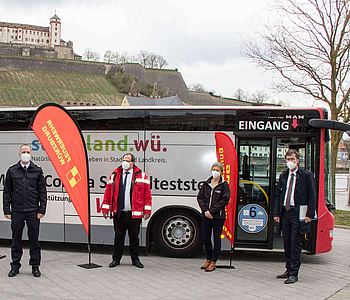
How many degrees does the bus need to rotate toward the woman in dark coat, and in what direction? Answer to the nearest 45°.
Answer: approximately 90° to its right

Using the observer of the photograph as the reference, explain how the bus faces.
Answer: facing to the right of the viewer

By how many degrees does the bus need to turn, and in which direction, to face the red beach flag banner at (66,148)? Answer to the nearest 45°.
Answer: approximately 135° to its right

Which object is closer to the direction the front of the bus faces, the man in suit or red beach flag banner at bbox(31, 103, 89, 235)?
the man in suit

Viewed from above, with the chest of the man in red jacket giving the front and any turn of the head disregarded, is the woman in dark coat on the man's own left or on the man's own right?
on the man's own left

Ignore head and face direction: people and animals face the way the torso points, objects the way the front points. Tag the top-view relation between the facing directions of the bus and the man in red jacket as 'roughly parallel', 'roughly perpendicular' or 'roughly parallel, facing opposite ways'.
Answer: roughly perpendicular

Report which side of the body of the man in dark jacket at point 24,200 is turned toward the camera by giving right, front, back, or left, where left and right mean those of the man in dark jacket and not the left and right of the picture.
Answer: front

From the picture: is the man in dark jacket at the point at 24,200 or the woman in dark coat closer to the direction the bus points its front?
the woman in dark coat

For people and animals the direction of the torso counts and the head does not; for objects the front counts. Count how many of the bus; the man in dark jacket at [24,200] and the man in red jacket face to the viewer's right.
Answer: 1

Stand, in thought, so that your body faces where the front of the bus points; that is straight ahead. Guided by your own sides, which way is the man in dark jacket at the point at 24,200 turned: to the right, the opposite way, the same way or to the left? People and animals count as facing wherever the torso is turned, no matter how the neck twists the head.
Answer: to the right

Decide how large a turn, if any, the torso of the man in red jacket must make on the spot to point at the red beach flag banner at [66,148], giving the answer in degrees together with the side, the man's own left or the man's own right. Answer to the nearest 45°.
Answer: approximately 90° to the man's own right

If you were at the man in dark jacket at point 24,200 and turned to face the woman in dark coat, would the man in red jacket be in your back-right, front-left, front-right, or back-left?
front-left

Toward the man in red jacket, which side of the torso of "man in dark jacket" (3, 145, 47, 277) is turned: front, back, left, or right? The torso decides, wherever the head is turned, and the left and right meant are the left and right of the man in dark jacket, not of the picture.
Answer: left
